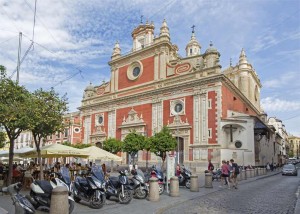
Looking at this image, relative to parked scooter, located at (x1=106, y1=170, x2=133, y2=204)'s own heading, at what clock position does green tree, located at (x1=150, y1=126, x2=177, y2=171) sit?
The green tree is roughly at 8 o'clock from the parked scooter.

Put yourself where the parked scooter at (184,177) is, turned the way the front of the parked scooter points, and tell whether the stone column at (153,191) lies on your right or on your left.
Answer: on your right

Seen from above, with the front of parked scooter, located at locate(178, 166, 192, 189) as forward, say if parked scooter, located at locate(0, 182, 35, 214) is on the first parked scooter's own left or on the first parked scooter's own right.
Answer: on the first parked scooter's own right

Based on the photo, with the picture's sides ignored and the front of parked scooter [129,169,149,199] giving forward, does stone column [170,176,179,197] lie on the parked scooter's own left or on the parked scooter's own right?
on the parked scooter's own left

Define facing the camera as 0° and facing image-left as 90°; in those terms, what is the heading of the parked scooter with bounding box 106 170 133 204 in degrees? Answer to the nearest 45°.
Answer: approximately 315°

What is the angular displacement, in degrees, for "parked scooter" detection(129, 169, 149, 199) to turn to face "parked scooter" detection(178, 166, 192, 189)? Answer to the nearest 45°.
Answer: approximately 90° to its left

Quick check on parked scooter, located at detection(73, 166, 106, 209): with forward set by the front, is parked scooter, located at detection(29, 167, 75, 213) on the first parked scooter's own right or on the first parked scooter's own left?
on the first parked scooter's own right

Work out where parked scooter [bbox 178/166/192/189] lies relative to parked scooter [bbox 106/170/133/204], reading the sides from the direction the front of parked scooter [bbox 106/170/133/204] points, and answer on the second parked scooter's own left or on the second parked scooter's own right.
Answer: on the second parked scooter's own left

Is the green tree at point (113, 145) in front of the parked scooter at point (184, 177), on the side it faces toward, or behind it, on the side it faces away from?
behind

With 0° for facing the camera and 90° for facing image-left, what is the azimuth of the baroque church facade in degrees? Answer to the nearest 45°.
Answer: approximately 45°

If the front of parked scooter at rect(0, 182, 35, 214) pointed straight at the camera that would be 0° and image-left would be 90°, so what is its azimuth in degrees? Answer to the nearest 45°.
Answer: approximately 315°
